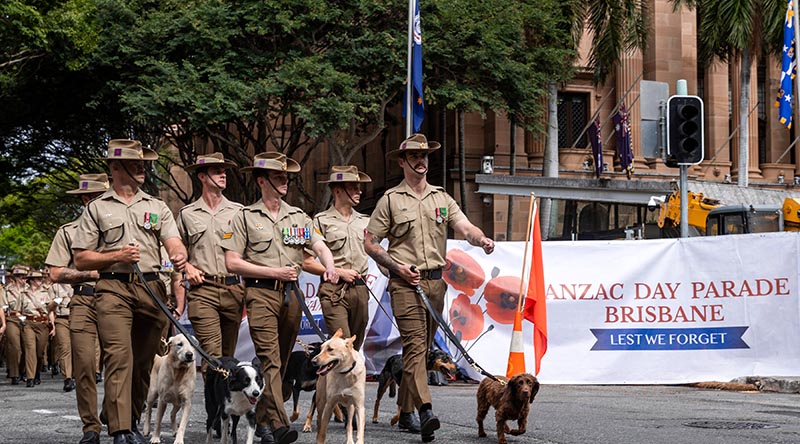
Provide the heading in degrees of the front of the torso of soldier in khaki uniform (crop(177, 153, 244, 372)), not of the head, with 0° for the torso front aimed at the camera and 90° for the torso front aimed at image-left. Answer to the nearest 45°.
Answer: approximately 315°

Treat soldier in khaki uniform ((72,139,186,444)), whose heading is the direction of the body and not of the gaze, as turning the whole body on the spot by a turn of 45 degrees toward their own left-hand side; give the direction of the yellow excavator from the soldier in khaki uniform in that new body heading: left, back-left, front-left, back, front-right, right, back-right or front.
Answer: front-left

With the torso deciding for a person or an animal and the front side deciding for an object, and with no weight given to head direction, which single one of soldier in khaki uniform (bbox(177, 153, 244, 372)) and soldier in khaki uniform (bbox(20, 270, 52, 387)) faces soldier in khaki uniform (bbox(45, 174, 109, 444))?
soldier in khaki uniform (bbox(20, 270, 52, 387))

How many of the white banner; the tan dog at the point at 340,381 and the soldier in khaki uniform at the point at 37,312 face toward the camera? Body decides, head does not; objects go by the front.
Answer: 3

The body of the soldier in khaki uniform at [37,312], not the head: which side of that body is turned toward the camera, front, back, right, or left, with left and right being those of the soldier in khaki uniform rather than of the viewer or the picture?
front

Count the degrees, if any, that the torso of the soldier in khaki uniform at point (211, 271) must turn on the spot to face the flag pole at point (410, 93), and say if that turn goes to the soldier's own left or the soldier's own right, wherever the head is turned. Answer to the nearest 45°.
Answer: approximately 135° to the soldier's own left

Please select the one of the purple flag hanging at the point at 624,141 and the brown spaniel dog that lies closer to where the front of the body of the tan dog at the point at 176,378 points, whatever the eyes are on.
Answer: the brown spaniel dog

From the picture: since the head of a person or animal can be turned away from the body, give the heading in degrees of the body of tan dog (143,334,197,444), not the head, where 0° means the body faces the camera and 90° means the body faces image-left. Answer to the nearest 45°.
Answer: approximately 315°

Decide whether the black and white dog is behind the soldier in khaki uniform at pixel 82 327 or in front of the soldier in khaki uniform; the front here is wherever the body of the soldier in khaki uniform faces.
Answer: in front

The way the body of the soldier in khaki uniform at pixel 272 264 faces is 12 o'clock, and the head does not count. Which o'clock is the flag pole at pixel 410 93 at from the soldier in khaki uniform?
The flag pole is roughly at 8 o'clock from the soldier in khaki uniform.

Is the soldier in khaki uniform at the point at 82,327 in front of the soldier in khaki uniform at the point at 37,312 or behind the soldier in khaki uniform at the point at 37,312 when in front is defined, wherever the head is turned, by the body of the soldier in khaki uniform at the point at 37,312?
in front

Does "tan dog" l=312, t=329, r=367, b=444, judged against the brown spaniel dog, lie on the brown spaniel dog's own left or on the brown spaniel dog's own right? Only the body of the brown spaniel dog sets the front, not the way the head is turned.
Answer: on the brown spaniel dog's own right

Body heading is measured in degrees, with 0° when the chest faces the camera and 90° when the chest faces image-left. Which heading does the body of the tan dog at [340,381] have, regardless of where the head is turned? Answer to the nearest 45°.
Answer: approximately 0°
